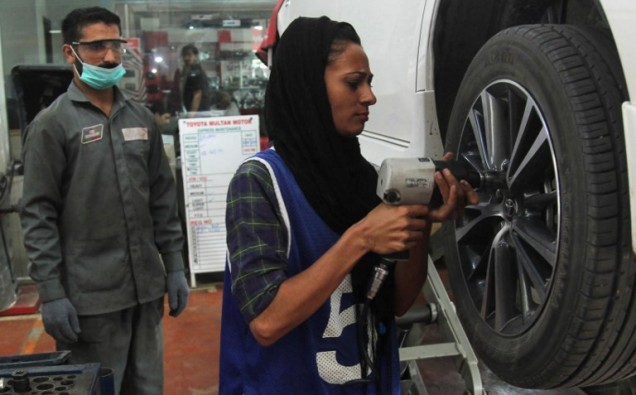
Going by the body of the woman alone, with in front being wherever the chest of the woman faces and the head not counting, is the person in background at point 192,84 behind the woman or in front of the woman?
behind

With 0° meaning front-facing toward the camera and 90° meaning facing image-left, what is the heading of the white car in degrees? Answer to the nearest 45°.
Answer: approximately 315°

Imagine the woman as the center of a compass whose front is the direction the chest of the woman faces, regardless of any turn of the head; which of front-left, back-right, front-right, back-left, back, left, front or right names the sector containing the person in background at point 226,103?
back-left

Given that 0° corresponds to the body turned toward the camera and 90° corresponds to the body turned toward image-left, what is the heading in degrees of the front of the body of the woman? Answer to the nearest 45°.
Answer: approximately 315°

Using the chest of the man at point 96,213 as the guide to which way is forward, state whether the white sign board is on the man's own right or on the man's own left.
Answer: on the man's own left

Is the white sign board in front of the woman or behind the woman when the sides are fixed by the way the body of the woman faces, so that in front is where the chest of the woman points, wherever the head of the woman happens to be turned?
behind

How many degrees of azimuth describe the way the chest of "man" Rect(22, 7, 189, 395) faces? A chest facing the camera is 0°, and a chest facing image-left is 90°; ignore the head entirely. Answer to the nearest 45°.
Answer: approximately 315°

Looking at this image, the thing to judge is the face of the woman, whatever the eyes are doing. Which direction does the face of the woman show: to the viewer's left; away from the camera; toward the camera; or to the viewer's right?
to the viewer's right

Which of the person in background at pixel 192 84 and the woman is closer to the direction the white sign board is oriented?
the woman

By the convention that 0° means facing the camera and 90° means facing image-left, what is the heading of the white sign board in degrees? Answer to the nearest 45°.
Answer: approximately 0°
